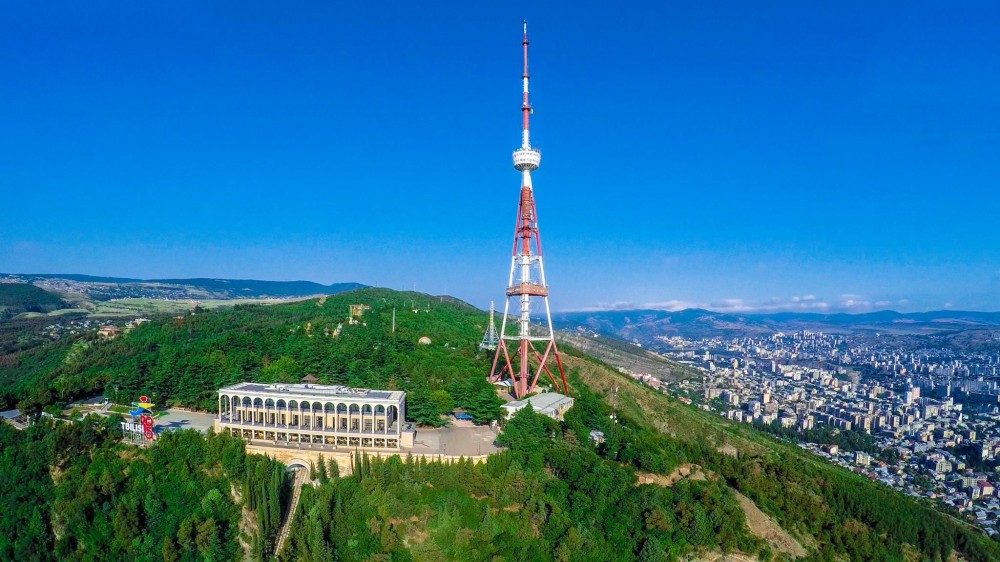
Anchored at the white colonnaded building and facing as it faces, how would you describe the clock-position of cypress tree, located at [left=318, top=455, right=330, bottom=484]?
The cypress tree is roughly at 12 o'clock from the white colonnaded building.

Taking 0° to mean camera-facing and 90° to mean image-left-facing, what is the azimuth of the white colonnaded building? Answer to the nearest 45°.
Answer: approximately 0°

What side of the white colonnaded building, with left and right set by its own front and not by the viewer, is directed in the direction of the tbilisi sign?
right
